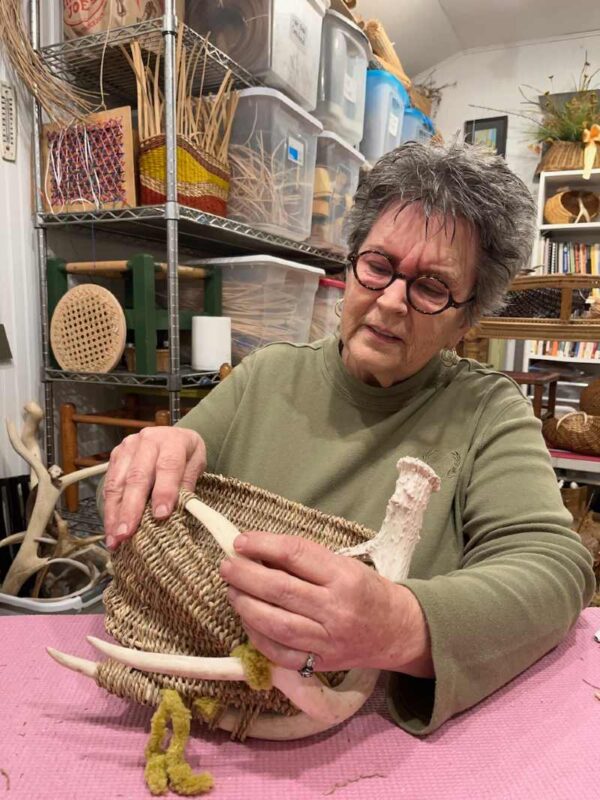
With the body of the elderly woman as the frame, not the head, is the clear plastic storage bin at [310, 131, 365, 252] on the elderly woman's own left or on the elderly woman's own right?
on the elderly woman's own right

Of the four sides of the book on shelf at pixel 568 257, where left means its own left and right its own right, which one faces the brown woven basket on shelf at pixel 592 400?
front

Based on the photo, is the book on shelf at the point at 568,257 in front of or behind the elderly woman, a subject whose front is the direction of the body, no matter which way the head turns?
behind

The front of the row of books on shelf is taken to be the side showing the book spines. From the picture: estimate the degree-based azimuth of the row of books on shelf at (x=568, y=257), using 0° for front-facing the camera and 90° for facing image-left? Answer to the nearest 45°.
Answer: approximately 0°

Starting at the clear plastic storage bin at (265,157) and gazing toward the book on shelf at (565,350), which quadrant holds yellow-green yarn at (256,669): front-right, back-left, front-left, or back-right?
back-right

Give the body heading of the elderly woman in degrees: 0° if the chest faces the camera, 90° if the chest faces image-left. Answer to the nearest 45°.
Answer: approximately 45°

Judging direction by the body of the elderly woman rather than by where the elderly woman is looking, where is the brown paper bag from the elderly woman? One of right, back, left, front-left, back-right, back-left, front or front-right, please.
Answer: right

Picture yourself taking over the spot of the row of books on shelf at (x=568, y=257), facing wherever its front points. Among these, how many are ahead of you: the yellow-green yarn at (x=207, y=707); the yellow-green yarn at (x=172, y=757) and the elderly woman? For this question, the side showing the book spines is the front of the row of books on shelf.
3

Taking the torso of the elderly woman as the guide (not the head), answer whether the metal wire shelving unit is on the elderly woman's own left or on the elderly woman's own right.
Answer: on the elderly woman's own right
